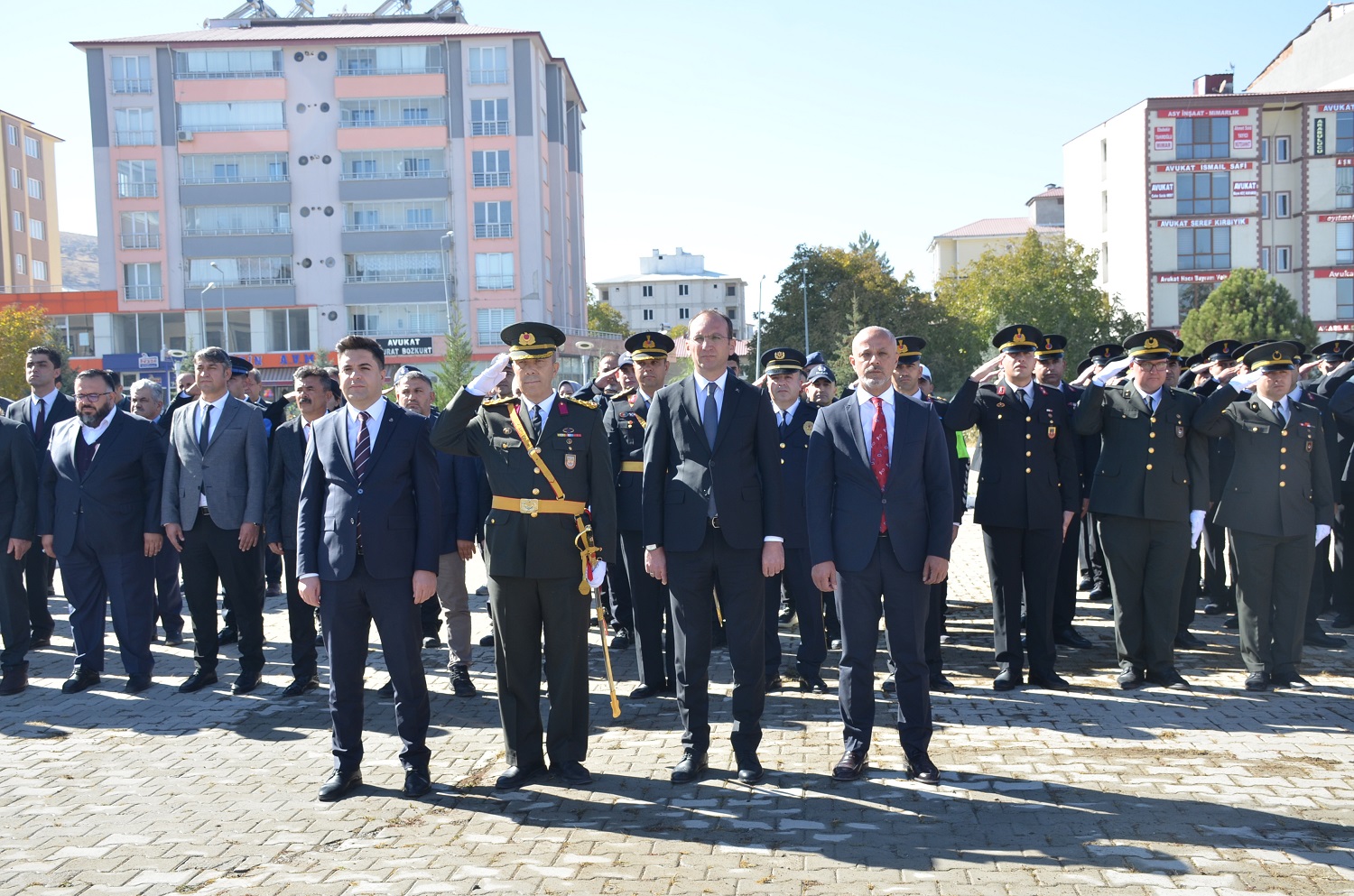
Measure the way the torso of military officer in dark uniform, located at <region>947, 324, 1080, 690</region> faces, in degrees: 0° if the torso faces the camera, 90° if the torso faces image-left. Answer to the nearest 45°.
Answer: approximately 0°

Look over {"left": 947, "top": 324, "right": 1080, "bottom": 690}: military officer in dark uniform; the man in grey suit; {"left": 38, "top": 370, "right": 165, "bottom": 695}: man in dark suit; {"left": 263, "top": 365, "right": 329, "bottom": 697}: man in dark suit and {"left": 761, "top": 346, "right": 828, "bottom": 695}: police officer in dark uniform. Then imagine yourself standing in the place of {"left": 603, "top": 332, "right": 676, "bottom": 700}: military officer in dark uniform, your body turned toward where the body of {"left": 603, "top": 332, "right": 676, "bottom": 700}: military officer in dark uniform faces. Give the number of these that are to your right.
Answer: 3

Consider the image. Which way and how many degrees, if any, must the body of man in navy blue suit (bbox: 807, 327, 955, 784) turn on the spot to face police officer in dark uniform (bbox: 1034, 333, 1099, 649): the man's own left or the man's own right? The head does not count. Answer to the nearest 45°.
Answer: approximately 135° to the man's own left

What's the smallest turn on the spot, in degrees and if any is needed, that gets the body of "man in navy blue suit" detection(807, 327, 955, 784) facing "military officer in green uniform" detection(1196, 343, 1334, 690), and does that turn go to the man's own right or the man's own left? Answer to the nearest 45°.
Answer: approximately 135° to the man's own left

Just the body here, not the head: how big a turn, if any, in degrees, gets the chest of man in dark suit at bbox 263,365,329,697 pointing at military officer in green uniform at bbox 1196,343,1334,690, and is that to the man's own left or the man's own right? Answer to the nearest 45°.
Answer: approximately 90° to the man's own left

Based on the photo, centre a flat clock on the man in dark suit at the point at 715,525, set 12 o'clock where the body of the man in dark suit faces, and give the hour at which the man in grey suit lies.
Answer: The man in grey suit is roughly at 4 o'clock from the man in dark suit.

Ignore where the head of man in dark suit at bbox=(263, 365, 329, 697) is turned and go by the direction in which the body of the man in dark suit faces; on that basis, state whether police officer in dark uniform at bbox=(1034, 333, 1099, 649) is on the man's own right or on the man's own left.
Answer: on the man's own left

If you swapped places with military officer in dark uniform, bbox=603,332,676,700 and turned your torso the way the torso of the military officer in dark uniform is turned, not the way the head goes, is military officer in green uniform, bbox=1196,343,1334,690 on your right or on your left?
on your left

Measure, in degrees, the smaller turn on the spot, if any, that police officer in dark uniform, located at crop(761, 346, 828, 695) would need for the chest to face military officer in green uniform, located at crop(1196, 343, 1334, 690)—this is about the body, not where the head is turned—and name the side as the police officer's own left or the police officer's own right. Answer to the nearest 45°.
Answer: approximately 90° to the police officer's own left

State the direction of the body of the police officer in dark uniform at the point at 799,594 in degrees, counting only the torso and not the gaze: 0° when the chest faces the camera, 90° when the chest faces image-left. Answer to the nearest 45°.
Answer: approximately 0°
